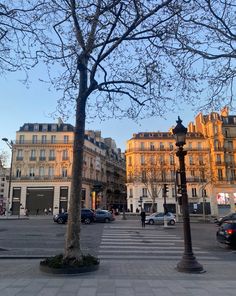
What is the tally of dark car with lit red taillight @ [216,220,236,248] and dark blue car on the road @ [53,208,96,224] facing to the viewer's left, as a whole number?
1

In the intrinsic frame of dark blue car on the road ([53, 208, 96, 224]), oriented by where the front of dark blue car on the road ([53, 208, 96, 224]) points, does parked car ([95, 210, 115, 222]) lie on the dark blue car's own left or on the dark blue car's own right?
on the dark blue car's own right

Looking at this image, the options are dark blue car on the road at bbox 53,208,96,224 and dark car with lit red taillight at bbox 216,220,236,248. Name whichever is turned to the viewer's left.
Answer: dark blue car on the road at bbox 53,208,96,224

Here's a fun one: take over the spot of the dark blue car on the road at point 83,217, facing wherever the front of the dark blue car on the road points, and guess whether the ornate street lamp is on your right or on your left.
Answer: on your left

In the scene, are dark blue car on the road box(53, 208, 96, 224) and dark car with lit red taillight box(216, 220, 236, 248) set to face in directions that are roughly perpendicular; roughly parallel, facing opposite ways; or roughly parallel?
roughly parallel, facing opposite ways

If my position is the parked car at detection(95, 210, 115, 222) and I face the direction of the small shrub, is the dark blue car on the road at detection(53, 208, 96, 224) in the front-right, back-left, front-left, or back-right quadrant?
front-right

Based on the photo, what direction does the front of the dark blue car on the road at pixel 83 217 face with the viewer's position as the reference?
facing to the left of the viewer
